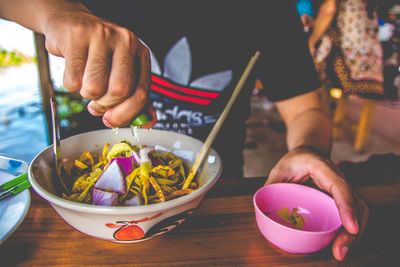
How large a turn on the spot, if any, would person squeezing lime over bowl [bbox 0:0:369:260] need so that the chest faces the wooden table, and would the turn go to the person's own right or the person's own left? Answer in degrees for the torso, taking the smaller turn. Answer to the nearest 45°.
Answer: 0° — they already face it

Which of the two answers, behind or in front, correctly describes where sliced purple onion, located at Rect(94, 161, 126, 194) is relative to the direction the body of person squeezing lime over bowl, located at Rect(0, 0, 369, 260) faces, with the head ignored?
in front

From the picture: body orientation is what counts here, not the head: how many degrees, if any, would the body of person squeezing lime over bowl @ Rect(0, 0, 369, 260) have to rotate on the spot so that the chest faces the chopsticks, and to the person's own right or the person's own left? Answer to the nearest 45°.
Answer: approximately 45° to the person's own right

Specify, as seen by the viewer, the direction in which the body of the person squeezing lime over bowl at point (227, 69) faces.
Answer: toward the camera

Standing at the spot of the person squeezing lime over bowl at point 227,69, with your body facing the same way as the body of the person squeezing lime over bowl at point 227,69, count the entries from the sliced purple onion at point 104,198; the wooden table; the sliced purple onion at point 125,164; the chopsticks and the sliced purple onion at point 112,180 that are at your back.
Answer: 0
